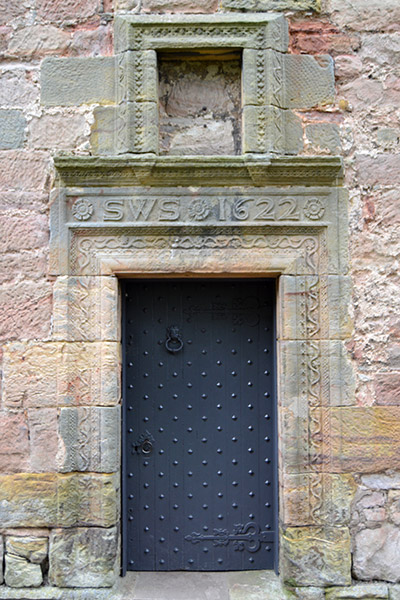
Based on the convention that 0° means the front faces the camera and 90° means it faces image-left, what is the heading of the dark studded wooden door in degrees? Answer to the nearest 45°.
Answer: approximately 0°

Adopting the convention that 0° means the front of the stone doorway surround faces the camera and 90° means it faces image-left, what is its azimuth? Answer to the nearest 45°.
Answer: approximately 0°
